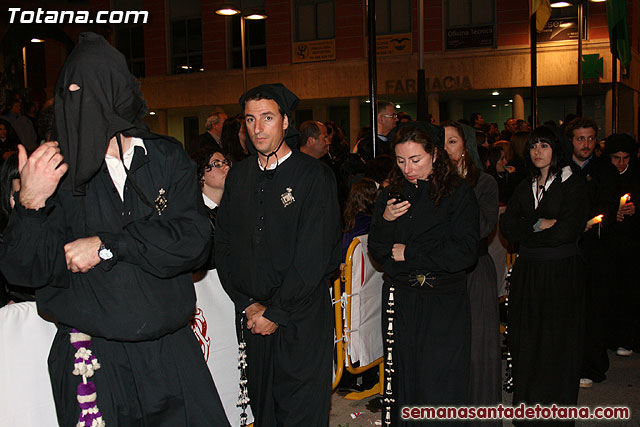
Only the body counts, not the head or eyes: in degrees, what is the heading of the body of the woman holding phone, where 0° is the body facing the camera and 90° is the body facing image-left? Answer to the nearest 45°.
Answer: approximately 45°

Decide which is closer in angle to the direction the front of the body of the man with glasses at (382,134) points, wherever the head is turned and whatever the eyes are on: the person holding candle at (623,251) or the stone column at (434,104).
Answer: the person holding candle

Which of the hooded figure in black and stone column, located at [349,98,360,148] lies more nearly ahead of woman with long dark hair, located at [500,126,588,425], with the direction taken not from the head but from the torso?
the hooded figure in black

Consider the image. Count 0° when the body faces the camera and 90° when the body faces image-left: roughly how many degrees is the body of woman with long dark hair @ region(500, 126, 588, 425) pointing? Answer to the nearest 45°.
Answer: approximately 45°

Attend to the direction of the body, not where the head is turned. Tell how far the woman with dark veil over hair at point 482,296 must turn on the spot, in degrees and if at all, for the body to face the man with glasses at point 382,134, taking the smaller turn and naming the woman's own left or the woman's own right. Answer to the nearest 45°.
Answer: approximately 135° to the woman's own right

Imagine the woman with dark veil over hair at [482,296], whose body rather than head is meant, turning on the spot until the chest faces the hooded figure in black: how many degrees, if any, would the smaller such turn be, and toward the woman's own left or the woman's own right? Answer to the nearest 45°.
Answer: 0° — they already face them

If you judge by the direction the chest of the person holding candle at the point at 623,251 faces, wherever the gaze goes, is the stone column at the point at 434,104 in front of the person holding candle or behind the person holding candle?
behind

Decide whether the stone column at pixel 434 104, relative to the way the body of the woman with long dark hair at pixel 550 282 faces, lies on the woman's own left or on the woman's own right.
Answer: on the woman's own right

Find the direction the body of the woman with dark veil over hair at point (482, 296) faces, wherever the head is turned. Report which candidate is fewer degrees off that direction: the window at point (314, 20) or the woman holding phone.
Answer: the woman holding phone
